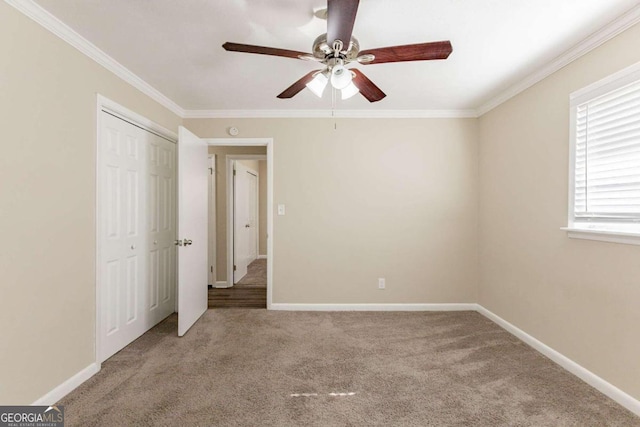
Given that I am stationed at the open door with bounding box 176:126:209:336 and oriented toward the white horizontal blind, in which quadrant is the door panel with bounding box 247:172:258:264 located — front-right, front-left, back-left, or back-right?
back-left

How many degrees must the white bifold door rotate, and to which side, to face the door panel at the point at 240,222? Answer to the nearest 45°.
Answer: approximately 90° to its left

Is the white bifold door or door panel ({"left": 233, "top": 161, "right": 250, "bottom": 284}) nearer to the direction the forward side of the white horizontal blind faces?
the white bifold door

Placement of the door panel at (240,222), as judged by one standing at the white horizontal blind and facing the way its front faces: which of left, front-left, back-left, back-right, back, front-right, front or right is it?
front-right

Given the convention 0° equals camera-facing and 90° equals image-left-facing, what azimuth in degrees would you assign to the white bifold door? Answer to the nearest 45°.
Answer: approximately 315°

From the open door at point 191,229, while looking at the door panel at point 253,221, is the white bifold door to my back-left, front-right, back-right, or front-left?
back-left

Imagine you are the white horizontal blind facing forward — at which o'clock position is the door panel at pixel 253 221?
The door panel is roughly at 2 o'clock from the white horizontal blind.

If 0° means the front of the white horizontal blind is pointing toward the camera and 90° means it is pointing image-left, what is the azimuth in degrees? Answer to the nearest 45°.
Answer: approximately 45°

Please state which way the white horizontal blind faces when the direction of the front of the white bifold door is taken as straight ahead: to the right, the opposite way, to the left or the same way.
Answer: the opposite way

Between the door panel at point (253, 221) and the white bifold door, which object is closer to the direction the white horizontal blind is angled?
the white bifold door

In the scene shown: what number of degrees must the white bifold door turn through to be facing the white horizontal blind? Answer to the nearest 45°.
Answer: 0° — it already faces it
